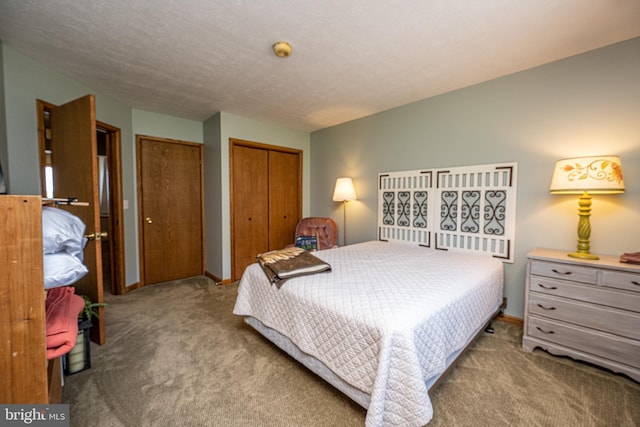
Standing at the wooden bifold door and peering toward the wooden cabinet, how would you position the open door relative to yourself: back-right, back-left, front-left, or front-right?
front-right

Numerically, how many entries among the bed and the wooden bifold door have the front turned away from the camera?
0

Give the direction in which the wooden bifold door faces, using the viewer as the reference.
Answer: facing the viewer and to the right of the viewer

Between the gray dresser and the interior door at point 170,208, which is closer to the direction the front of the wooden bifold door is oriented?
the gray dresser

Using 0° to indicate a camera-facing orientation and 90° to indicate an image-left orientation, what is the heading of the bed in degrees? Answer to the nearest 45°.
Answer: approximately 45°

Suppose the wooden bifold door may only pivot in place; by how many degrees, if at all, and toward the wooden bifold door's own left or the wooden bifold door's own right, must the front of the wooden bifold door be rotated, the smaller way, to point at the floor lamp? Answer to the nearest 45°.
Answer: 0° — it already faces it

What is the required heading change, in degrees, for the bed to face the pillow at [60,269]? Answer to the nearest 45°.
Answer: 0° — it already faces it

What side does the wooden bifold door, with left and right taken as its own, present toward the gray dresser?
front

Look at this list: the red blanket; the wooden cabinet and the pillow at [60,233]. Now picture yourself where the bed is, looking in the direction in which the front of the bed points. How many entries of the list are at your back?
0

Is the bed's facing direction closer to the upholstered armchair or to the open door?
the open door

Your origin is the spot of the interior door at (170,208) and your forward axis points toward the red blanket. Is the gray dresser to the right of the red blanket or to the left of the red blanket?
left

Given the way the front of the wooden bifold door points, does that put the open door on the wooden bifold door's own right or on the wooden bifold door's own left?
on the wooden bifold door's own right
